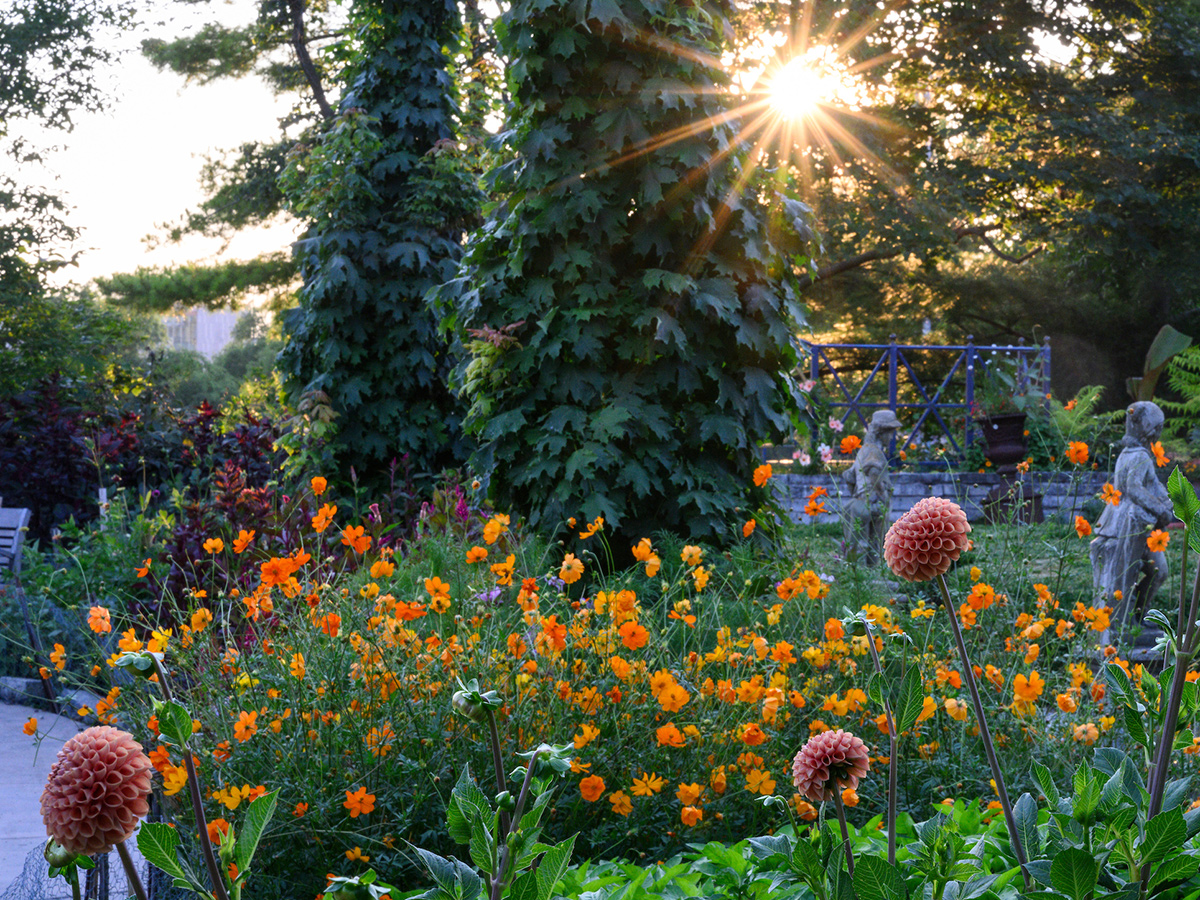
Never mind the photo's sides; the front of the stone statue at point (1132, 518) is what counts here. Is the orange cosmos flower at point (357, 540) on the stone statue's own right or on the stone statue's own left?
on the stone statue's own right

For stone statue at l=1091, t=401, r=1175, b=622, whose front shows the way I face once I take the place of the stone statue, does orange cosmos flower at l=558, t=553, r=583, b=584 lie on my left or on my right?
on my right

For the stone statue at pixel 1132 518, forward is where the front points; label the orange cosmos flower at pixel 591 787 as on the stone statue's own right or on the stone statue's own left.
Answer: on the stone statue's own right
